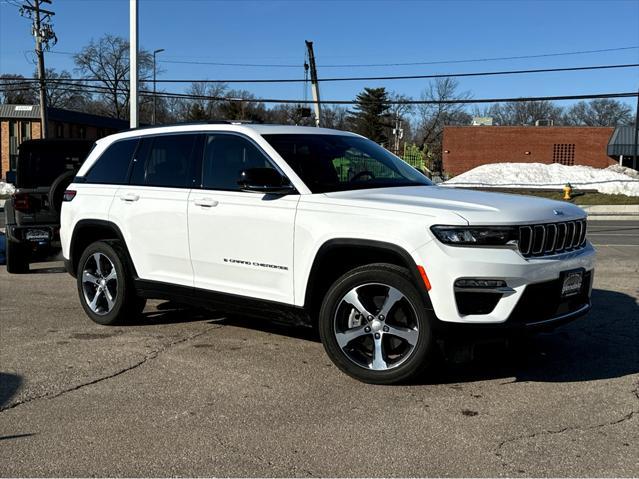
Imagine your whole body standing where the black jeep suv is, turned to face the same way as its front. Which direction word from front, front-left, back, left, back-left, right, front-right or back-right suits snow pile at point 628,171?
front-right

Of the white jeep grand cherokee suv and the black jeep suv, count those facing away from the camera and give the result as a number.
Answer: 1

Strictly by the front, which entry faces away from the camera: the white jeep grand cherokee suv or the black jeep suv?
the black jeep suv

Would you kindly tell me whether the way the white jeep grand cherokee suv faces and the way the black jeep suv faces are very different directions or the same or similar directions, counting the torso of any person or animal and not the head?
very different directions

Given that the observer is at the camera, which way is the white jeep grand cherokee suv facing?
facing the viewer and to the right of the viewer

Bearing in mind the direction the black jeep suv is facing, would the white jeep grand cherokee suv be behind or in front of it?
behind

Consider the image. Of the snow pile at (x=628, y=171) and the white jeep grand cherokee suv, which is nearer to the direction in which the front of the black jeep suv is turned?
the snow pile

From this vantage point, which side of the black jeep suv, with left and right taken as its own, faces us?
back

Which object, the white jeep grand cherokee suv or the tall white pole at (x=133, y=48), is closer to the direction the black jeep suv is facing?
the tall white pole

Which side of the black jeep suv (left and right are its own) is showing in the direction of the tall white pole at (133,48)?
front

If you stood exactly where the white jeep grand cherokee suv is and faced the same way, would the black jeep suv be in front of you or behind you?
behind
